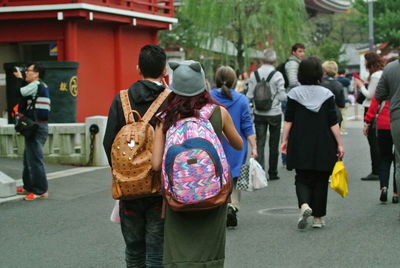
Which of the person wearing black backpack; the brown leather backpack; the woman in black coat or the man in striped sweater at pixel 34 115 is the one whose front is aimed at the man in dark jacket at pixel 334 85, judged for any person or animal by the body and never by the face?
the woman in black coat

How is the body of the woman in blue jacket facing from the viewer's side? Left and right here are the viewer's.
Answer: facing away from the viewer

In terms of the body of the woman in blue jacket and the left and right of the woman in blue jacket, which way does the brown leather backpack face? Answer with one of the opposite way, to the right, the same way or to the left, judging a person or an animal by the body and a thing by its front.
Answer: the opposite way

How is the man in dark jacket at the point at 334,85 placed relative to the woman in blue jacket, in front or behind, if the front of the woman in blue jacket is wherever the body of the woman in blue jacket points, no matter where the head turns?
in front

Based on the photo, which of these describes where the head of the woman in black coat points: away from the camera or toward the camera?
away from the camera

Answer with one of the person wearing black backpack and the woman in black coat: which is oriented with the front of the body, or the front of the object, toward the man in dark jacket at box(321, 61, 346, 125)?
the woman in black coat

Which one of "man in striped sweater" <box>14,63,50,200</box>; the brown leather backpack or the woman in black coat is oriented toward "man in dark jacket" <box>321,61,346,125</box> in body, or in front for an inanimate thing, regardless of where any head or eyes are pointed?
the woman in black coat

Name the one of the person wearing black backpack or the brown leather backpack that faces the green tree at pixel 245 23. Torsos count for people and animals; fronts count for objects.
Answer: the person wearing black backpack

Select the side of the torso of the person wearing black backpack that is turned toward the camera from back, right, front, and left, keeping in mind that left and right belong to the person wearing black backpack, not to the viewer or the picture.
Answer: back

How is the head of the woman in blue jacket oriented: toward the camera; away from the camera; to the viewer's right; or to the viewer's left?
away from the camera

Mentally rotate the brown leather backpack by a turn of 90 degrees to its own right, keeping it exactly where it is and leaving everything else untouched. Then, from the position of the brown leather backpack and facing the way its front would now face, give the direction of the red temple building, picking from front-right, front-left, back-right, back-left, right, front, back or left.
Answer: right
